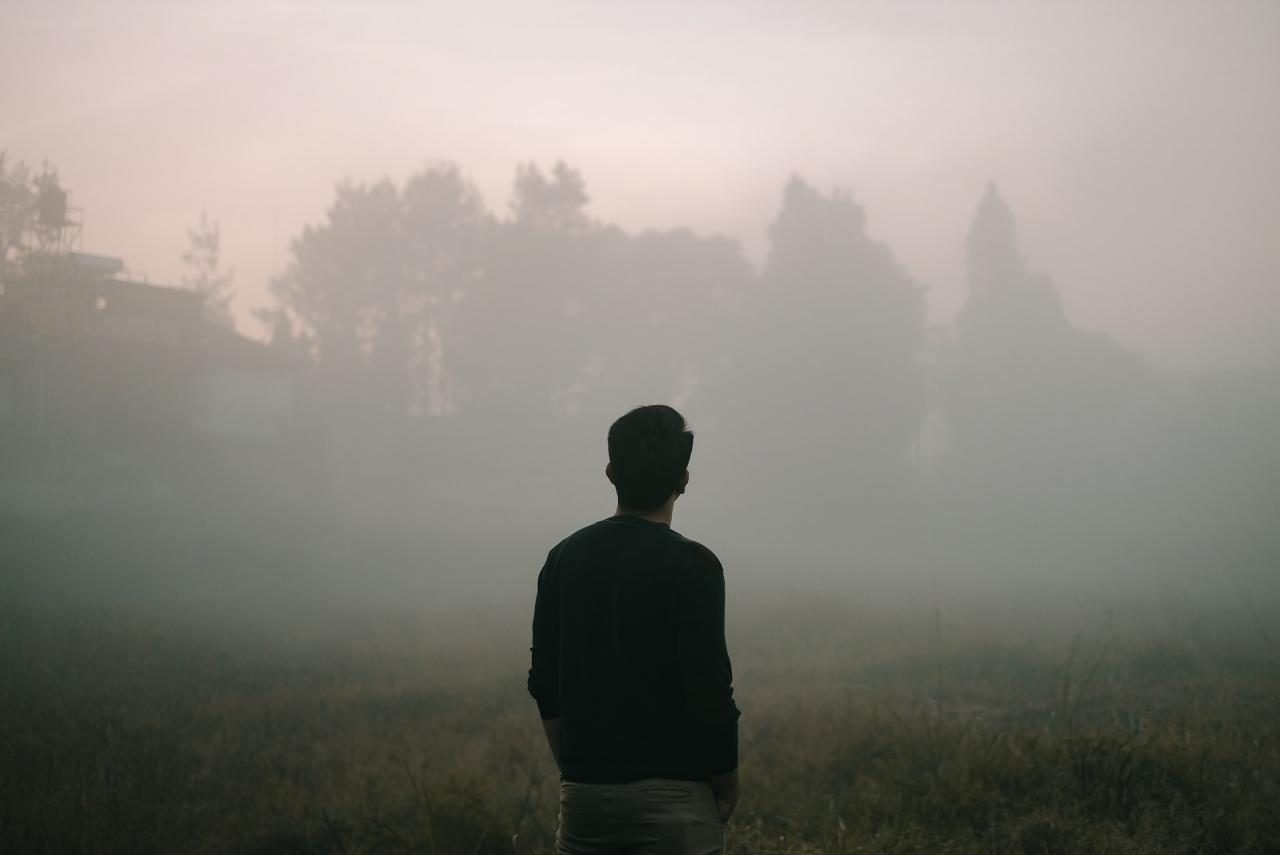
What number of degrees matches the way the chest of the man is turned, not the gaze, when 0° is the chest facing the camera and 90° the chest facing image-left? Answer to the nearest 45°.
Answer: approximately 180°

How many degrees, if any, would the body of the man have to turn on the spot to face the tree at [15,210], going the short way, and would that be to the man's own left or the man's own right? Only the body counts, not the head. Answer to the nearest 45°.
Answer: approximately 45° to the man's own left

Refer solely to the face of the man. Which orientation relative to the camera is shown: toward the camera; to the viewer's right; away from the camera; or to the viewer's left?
away from the camera

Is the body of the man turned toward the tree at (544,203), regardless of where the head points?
yes
